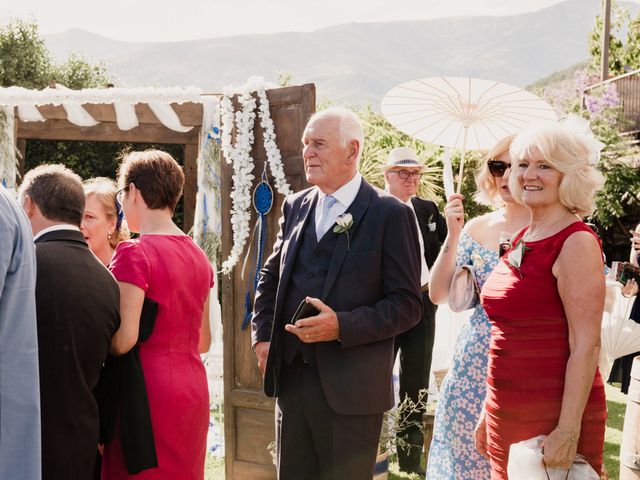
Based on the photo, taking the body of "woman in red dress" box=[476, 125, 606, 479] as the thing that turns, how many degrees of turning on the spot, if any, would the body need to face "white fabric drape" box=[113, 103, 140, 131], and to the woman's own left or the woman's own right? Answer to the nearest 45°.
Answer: approximately 90° to the woman's own right

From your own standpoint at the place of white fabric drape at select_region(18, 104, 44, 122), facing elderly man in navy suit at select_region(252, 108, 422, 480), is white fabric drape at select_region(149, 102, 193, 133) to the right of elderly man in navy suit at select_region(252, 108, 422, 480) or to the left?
left

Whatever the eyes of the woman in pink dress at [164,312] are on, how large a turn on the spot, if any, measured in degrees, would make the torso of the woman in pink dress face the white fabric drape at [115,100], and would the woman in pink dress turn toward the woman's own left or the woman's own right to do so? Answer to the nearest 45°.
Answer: approximately 45° to the woman's own right

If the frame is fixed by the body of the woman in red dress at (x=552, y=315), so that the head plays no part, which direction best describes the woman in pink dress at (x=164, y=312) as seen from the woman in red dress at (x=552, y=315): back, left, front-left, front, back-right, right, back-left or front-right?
front-right

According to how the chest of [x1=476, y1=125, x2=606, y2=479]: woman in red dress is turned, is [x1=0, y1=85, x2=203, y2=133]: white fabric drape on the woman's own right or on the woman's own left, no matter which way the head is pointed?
on the woman's own right

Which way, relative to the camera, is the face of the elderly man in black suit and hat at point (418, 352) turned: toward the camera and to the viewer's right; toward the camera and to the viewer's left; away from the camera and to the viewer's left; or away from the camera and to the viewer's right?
toward the camera and to the viewer's left

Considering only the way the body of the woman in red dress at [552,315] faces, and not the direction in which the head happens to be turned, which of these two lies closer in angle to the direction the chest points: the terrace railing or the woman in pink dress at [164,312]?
the woman in pink dress

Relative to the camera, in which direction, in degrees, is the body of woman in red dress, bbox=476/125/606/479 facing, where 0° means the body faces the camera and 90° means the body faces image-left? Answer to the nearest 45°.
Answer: approximately 45°

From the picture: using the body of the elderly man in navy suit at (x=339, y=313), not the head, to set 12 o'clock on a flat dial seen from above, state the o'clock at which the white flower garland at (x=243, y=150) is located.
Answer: The white flower garland is roughly at 4 o'clock from the elderly man in navy suit.

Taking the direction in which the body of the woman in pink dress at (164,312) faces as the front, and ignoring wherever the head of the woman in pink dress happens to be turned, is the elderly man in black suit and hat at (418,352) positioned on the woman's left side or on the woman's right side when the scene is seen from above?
on the woman's right side

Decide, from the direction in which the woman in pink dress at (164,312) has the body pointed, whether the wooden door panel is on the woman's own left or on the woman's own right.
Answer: on the woman's own right

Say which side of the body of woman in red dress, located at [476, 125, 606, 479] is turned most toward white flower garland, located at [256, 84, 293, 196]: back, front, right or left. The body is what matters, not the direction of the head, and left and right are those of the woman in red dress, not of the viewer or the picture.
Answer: right

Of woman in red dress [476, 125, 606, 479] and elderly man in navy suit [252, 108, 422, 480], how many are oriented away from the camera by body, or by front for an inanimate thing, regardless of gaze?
0

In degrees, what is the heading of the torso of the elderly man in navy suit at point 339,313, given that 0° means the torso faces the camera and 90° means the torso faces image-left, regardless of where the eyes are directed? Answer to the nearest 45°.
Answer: approximately 45°

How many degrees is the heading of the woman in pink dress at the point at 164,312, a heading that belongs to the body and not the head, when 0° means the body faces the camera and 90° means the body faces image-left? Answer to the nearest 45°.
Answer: approximately 135°
